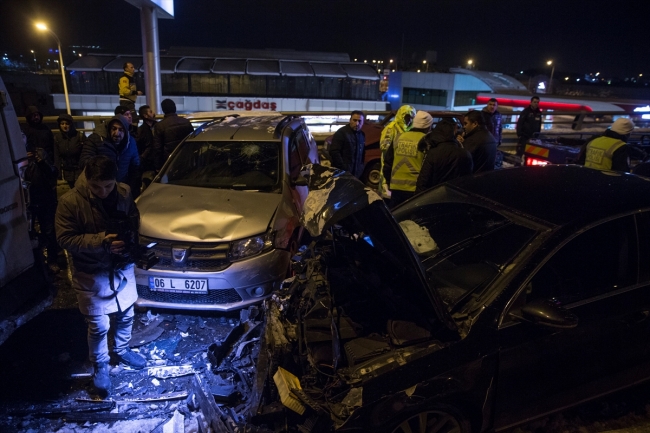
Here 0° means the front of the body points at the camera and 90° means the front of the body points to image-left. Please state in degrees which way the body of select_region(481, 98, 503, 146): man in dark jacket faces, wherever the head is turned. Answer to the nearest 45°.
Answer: approximately 45°

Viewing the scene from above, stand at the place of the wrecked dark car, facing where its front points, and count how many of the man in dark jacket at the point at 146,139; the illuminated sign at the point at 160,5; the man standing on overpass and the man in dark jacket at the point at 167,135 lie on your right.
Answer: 4

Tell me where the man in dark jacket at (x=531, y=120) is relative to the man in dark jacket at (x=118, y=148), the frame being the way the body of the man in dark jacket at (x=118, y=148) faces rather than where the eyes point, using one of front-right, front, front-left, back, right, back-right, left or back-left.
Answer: left

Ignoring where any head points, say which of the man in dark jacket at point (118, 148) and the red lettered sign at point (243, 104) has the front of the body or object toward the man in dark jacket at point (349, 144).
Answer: the red lettered sign

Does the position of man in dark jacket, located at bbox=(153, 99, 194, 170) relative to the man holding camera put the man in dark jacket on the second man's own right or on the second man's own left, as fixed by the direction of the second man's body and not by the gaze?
on the second man's own left

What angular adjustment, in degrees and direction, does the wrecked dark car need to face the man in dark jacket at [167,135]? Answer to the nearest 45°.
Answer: approximately 90° to its right

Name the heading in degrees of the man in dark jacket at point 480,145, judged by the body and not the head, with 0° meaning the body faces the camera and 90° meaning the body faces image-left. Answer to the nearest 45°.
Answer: approximately 90°

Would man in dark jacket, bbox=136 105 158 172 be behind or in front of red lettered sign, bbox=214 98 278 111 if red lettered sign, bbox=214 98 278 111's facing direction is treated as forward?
in front
